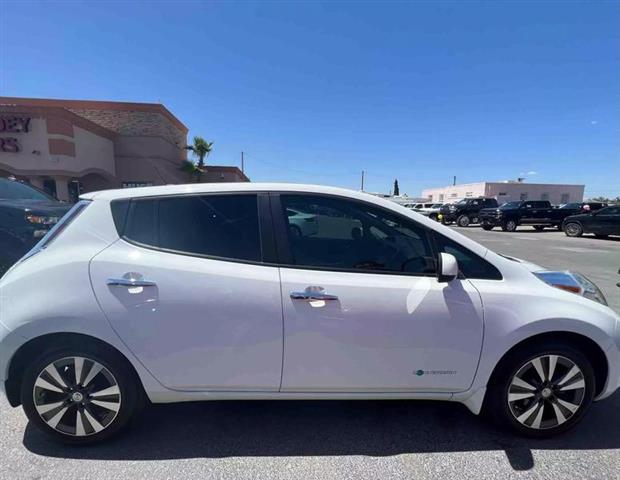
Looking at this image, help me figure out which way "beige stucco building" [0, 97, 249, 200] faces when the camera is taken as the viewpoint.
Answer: facing the viewer and to the right of the viewer

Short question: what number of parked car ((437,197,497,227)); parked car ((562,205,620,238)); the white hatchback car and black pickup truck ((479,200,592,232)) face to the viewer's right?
1

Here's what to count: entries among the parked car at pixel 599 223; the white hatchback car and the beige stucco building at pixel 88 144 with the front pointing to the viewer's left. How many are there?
1

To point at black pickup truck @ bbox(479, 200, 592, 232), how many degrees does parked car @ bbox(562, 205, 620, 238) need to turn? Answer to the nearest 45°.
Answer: approximately 45° to its right

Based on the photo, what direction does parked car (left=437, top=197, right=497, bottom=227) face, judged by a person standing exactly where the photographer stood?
facing the viewer and to the left of the viewer

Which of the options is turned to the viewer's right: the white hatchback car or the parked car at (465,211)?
the white hatchback car

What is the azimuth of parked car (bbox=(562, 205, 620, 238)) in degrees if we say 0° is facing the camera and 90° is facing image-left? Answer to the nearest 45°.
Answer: approximately 90°

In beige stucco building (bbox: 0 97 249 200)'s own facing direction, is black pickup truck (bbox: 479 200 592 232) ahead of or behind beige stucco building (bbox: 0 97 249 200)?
ahead

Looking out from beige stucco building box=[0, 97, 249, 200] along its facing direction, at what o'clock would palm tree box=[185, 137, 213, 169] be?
The palm tree is roughly at 9 o'clock from the beige stucco building.

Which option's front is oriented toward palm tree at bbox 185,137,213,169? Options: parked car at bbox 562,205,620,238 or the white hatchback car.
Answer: the parked car

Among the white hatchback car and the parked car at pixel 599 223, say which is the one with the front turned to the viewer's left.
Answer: the parked car

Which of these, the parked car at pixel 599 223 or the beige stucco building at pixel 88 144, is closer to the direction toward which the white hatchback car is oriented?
the parked car

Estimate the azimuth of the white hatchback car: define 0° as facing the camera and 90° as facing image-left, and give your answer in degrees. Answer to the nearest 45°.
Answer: approximately 270°

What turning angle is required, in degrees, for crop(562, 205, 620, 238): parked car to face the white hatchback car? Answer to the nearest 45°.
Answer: approximately 90° to its left

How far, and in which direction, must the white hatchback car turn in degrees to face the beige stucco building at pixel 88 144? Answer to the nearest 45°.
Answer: approximately 135° to its left
